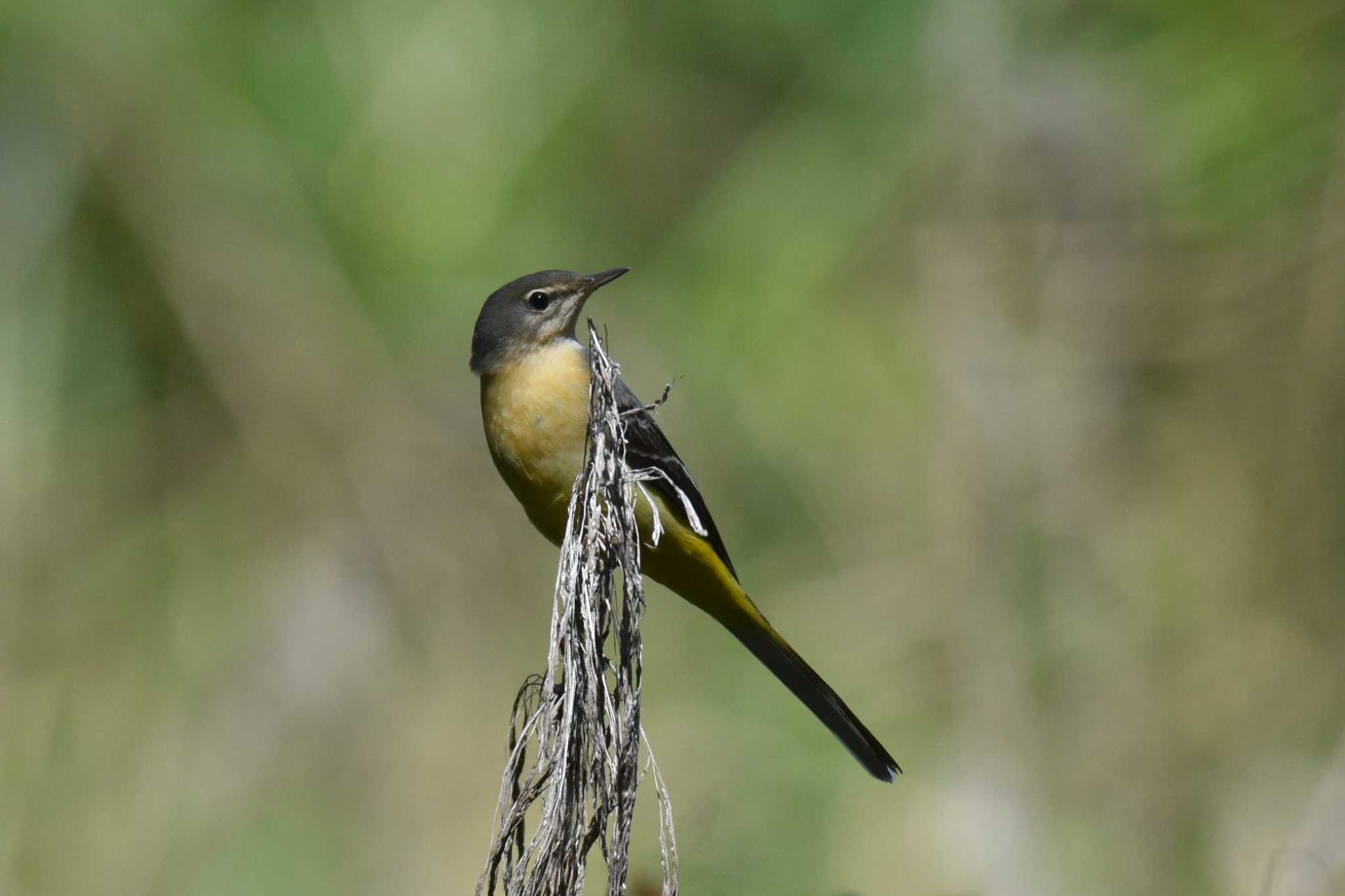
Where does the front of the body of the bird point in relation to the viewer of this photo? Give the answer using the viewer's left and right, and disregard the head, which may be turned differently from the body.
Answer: facing the viewer and to the left of the viewer
